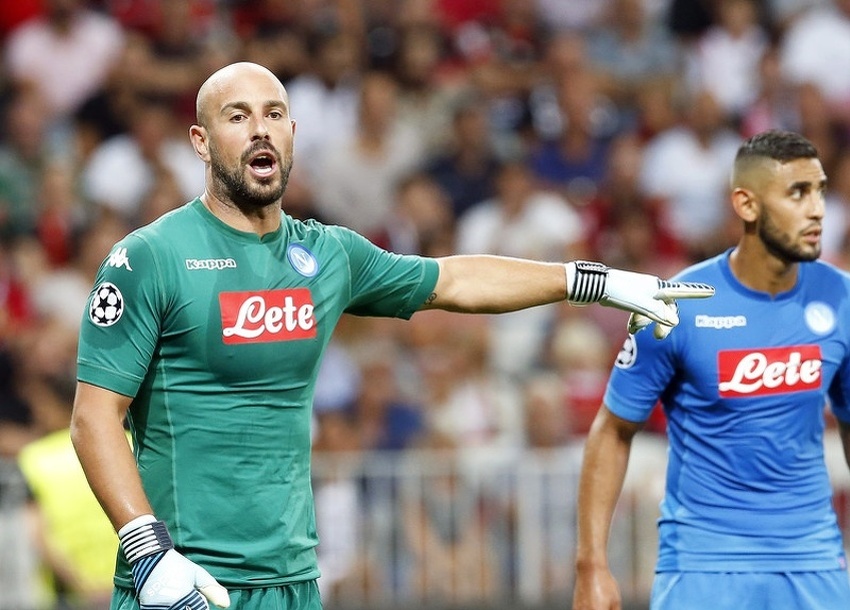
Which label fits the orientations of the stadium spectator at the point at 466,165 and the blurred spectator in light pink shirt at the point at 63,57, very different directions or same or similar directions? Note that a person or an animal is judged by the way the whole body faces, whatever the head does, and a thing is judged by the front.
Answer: same or similar directions

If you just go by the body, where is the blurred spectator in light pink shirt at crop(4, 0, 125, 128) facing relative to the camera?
toward the camera

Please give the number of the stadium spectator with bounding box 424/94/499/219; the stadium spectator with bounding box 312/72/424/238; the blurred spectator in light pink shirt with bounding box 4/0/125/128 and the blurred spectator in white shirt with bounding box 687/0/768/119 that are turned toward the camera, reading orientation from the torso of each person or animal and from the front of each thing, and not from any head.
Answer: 4

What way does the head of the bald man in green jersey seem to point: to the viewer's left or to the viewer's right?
to the viewer's right

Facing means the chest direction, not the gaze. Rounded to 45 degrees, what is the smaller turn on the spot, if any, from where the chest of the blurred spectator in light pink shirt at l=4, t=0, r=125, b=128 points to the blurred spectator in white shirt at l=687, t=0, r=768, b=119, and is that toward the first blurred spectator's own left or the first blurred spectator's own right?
approximately 90° to the first blurred spectator's own left

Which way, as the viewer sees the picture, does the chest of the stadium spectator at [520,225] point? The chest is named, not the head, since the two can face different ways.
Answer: toward the camera

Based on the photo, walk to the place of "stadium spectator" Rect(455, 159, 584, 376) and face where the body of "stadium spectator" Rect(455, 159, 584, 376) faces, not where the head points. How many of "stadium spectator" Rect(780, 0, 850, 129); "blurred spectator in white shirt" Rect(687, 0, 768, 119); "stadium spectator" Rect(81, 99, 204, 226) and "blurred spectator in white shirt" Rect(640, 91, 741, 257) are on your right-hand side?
1

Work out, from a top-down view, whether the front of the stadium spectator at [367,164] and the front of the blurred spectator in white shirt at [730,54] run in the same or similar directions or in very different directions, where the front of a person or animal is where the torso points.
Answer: same or similar directions

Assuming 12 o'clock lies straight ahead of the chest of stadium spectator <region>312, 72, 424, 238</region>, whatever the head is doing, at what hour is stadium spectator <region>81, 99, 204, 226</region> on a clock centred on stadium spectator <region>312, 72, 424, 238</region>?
stadium spectator <region>81, 99, 204, 226</region> is roughly at 3 o'clock from stadium spectator <region>312, 72, 424, 238</region>.

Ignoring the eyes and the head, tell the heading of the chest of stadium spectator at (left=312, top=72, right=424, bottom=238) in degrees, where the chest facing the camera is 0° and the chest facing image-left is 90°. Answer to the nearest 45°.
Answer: approximately 0°

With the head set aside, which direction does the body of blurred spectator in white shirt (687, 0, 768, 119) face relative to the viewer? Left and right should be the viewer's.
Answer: facing the viewer

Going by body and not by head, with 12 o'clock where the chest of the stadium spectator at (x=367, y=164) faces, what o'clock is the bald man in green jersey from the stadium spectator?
The bald man in green jersey is roughly at 12 o'clock from the stadium spectator.

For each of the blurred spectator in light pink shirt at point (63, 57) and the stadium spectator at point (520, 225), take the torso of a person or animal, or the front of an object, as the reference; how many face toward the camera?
2

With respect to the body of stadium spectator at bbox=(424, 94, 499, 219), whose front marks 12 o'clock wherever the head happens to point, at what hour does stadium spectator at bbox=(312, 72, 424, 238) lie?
stadium spectator at bbox=(312, 72, 424, 238) is roughly at 3 o'clock from stadium spectator at bbox=(424, 94, 499, 219).

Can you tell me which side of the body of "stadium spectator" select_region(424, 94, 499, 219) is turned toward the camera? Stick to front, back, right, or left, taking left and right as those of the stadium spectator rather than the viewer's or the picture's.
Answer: front
